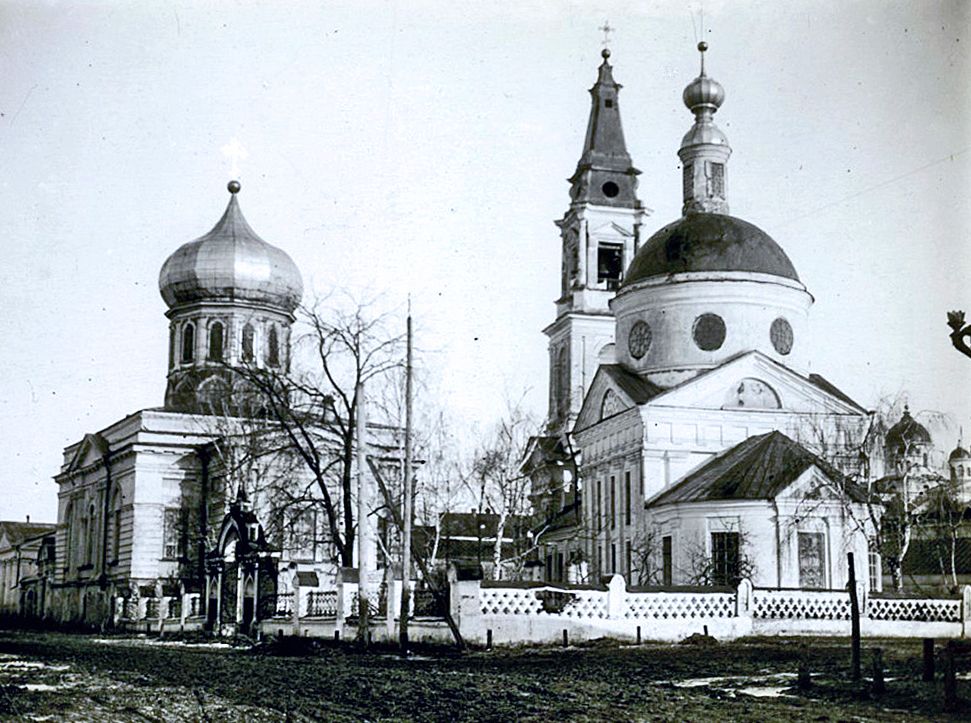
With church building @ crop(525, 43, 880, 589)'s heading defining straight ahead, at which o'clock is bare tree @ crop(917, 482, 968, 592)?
The bare tree is roughly at 5 o'clock from the church building.

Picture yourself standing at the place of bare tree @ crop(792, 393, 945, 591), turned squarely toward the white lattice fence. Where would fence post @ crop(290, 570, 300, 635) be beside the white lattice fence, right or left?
right

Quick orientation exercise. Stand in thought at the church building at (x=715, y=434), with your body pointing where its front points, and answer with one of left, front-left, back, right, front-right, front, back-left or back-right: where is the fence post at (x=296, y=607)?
front-right
